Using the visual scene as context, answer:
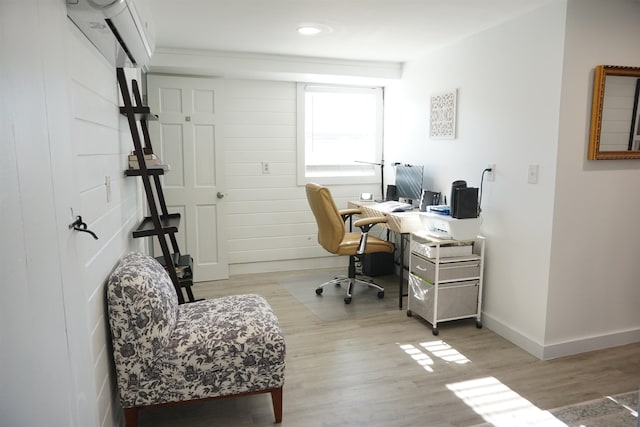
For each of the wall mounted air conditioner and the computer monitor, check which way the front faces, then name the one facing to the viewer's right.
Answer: the wall mounted air conditioner

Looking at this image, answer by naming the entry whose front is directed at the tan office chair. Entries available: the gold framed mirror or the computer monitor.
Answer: the computer monitor

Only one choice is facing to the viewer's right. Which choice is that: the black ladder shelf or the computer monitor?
the black ladder shelf

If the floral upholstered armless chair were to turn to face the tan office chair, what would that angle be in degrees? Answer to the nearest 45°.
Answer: approximately 45° to its left

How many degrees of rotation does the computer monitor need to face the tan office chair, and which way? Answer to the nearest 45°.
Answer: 0° — it already faces it

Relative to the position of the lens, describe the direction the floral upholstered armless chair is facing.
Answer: facing to the right of the viewer

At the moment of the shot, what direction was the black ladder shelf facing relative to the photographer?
facing to the right of the viewer

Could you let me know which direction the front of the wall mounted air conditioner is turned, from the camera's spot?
facing to the right of the viewer

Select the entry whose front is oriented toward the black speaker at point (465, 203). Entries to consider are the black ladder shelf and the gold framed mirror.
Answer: the black ladder shelf
